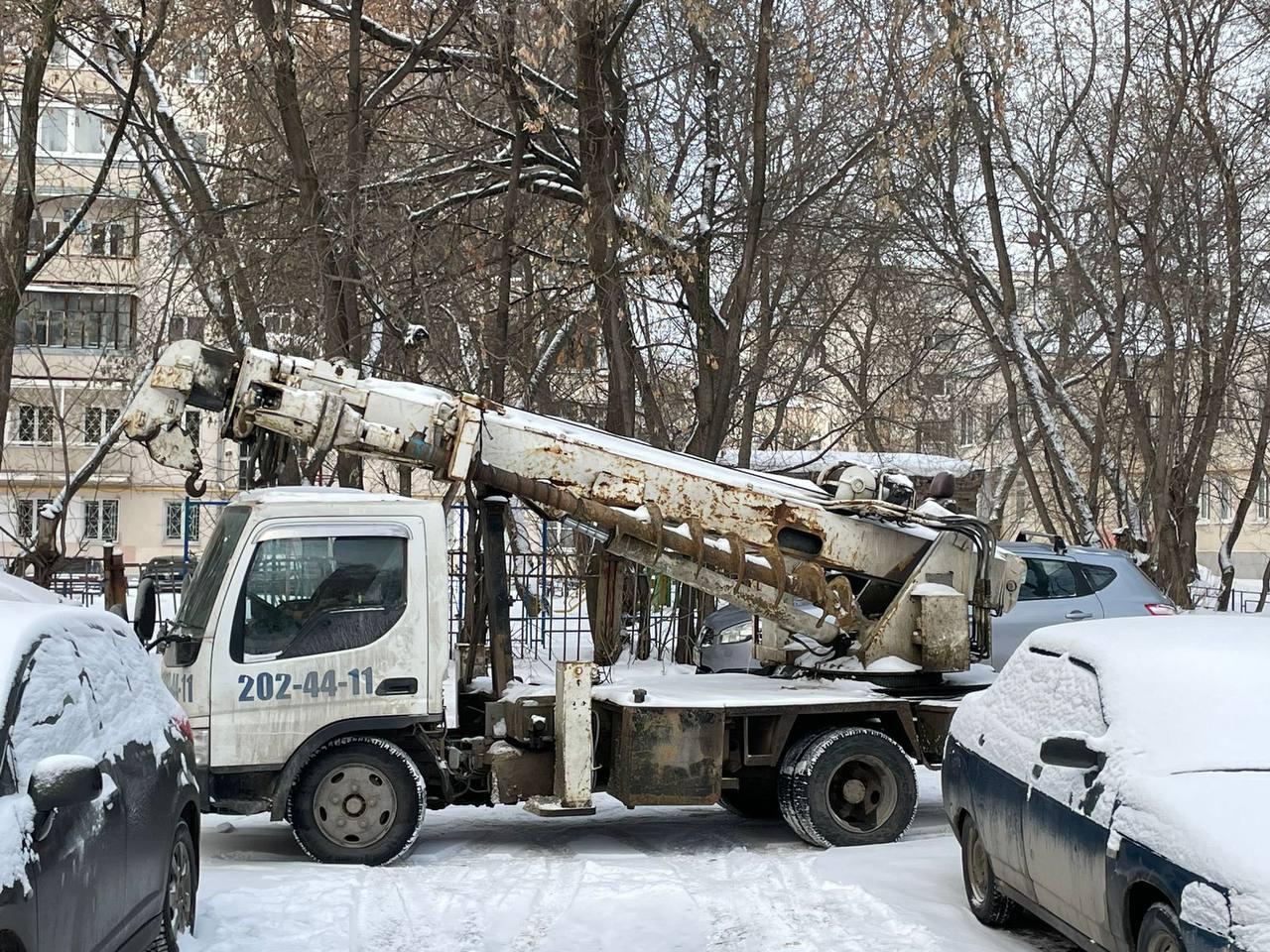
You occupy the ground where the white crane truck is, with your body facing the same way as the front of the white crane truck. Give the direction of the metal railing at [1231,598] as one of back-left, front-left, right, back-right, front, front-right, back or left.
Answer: back-right

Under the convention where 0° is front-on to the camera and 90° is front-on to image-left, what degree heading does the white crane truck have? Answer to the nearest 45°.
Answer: approximately 90°

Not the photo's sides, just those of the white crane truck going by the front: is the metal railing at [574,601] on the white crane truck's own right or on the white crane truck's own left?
on the white crane truck's own right

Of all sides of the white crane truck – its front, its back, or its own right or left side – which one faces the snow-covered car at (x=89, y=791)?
left

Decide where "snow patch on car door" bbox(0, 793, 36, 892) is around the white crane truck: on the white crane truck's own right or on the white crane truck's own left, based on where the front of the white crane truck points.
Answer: on the white crane truck's own left

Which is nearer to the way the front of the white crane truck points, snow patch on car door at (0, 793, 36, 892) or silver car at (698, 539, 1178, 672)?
the snow patch on car door
